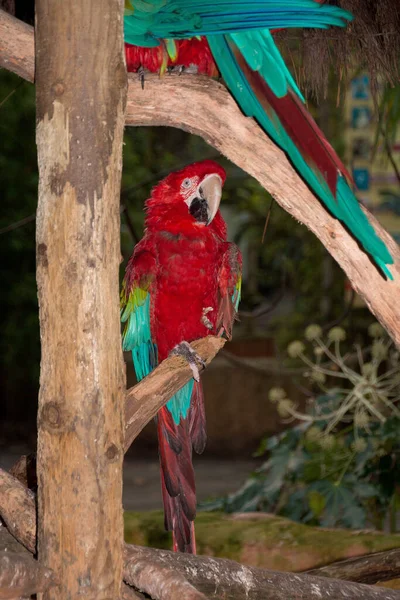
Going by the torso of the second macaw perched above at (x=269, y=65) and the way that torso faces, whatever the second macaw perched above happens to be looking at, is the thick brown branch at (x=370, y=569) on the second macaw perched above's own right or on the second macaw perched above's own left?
on the second macaw perched above's own right
